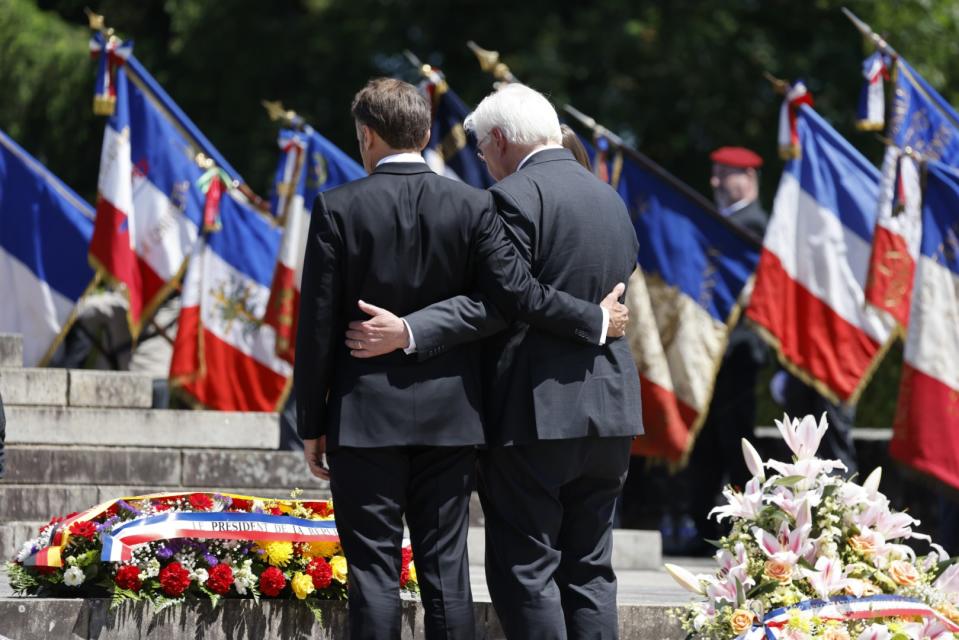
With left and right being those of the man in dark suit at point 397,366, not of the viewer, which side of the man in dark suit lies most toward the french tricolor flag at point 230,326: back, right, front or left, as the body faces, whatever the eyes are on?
front

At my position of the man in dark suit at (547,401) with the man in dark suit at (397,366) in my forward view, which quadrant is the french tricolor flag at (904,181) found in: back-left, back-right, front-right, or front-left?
back-right

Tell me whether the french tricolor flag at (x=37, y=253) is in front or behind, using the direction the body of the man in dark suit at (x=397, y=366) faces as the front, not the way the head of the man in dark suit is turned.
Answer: in front

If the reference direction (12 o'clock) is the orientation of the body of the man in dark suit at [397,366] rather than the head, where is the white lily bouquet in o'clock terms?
The white lily bouquet is roughly at 3 o'clock from the man in dark suit.

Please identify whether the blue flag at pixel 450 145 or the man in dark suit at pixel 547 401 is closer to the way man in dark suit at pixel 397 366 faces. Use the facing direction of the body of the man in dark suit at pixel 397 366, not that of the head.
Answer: the blue flag

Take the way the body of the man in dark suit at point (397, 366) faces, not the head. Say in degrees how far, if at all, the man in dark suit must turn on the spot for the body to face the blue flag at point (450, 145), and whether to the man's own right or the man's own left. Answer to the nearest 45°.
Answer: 0° — they already face it

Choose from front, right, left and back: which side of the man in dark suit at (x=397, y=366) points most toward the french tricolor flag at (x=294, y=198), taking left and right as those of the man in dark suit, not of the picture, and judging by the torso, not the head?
front

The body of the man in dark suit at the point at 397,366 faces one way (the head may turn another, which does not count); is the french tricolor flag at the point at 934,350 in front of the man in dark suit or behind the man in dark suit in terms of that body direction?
in front

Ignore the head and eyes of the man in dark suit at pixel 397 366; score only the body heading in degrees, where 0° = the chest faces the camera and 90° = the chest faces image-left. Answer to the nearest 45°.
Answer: approximately 180°

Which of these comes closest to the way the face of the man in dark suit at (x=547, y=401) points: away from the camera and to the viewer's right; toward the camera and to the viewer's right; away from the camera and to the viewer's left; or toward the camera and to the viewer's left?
away from the camera and to the viewer's left

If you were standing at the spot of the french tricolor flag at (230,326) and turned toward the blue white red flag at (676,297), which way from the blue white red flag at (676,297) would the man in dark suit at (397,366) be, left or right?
right
